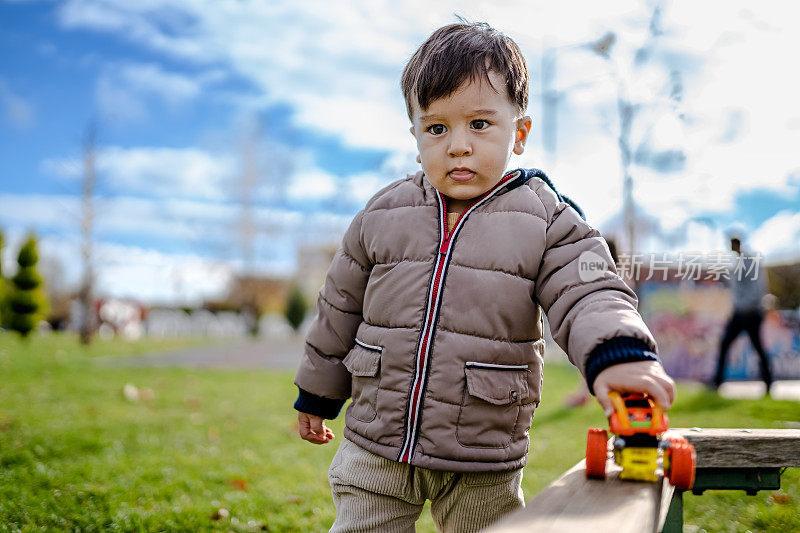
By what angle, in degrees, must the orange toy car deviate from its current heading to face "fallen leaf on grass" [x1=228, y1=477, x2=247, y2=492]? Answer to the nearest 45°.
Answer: approximately 135° to its right

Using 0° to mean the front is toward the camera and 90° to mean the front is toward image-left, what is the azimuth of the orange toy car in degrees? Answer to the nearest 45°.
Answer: approximately 0°

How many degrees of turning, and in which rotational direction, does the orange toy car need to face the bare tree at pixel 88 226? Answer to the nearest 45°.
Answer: approximately 135° to its right

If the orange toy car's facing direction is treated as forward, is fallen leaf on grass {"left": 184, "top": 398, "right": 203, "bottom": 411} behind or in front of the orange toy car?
behind

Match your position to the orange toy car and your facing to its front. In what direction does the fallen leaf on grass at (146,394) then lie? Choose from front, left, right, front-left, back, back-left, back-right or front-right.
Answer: back-right
